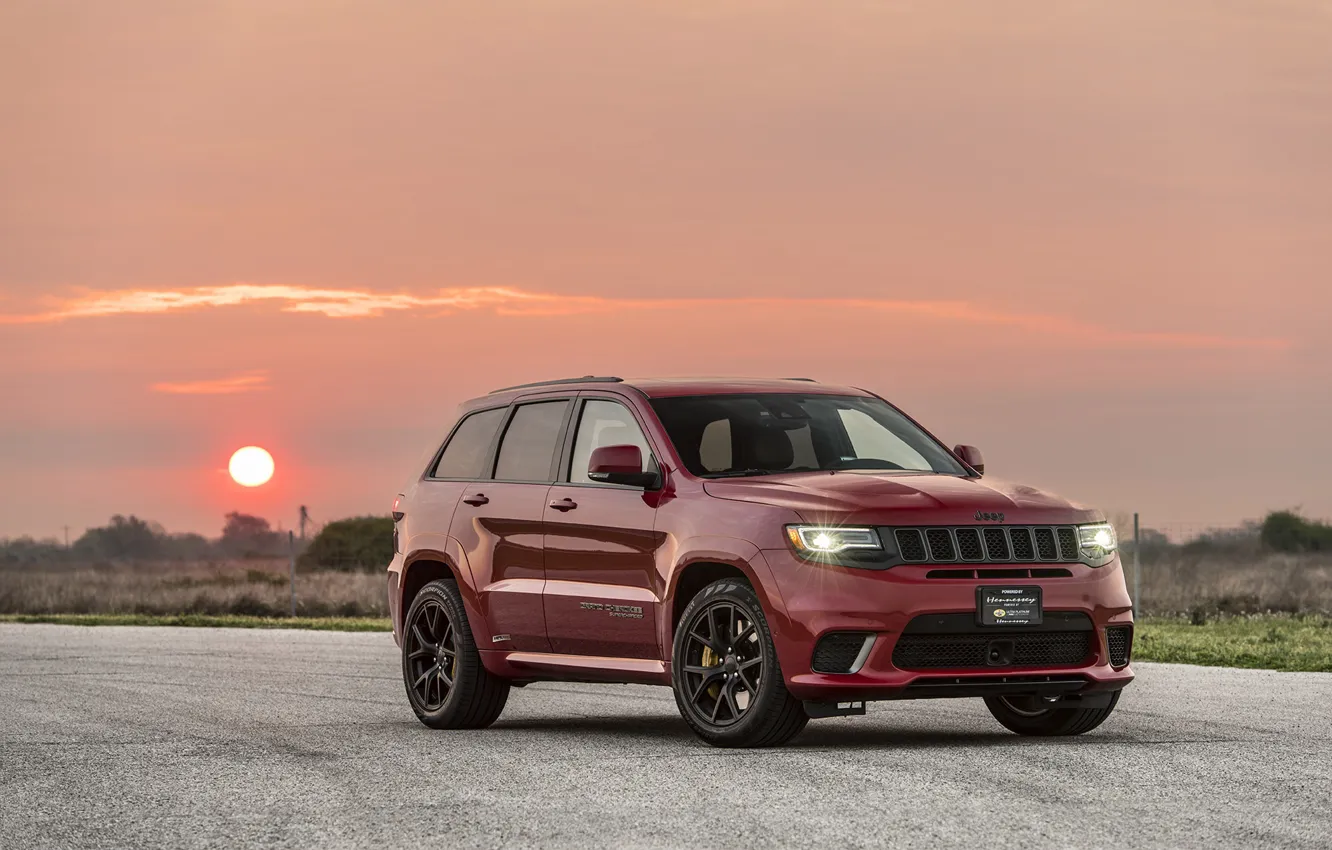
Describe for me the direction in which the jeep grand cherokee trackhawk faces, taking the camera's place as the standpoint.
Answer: facing the viewer and to the right of the viewer
